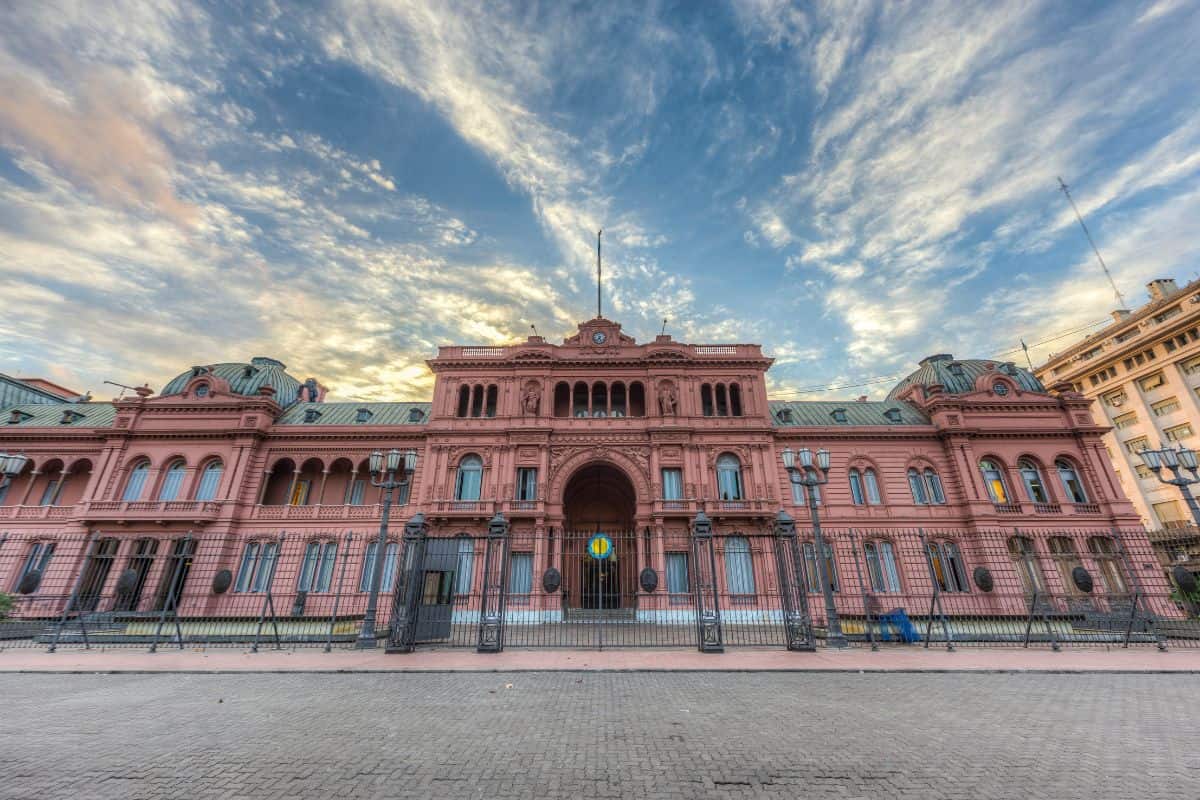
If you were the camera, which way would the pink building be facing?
facing the viewer

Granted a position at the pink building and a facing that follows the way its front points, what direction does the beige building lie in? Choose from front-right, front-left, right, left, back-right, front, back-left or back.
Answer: left
